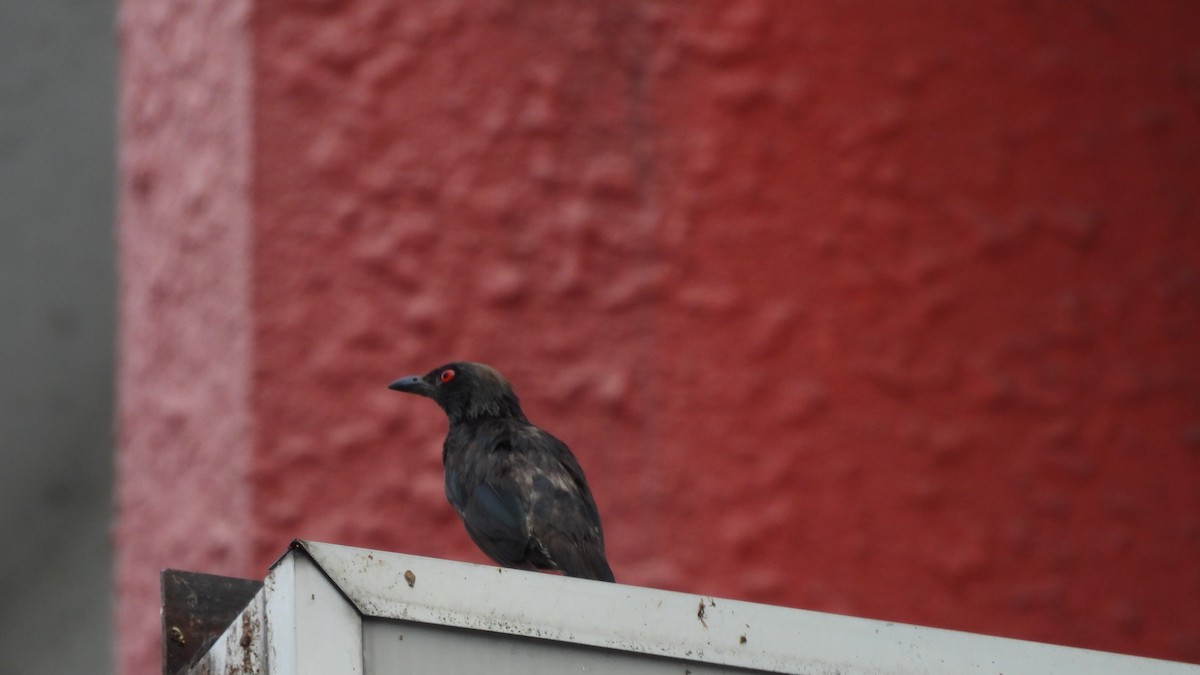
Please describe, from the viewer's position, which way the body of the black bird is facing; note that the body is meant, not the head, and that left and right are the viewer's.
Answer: facing away from the viewer and to the left of the viewer
